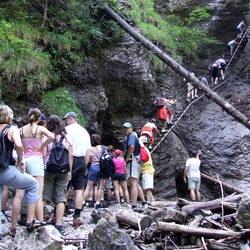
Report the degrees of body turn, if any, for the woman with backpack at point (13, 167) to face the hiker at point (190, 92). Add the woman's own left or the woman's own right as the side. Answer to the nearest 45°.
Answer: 0° — they already face them

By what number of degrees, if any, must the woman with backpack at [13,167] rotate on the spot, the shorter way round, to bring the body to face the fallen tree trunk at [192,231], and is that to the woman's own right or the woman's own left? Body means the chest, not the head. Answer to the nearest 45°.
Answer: approximately 45° to the woman's own right

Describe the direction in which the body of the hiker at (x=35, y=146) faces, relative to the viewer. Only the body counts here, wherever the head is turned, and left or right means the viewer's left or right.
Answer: facing away from the viewer

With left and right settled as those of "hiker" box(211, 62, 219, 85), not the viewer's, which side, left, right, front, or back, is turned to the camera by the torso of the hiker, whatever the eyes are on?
back

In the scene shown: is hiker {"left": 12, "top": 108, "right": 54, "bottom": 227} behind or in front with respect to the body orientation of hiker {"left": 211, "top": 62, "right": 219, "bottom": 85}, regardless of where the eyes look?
behind

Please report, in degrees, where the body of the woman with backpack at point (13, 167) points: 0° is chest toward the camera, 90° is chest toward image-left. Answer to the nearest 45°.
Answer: approximately 225°

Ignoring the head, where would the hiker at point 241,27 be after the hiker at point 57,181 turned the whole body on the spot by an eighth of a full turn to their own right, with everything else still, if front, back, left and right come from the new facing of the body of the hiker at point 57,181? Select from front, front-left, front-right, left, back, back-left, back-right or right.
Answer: front

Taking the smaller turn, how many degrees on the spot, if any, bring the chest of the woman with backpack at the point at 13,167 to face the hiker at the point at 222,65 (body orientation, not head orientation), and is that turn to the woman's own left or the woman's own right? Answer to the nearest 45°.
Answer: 0° — they already face them

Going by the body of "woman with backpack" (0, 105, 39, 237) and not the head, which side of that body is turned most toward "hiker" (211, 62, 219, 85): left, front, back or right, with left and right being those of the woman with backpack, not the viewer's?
front

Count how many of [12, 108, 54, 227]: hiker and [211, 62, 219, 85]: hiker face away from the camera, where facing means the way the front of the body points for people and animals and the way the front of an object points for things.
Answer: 2

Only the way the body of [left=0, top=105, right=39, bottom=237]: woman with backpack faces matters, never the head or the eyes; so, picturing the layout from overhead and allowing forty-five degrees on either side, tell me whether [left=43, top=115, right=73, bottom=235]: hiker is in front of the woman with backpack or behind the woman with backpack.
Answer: in front

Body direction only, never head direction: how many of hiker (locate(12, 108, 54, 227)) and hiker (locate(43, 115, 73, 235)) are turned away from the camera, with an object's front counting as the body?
2

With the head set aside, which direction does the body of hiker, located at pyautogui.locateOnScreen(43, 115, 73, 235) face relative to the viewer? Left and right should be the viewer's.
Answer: facing away from the viewer

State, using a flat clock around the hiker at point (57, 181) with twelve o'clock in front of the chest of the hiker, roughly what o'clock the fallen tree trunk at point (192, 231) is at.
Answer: The fallen tree trunk is roughly at 4 o'clock from the hiker.

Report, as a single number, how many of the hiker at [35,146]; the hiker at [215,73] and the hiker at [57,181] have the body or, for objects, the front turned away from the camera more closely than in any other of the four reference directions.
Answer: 3
